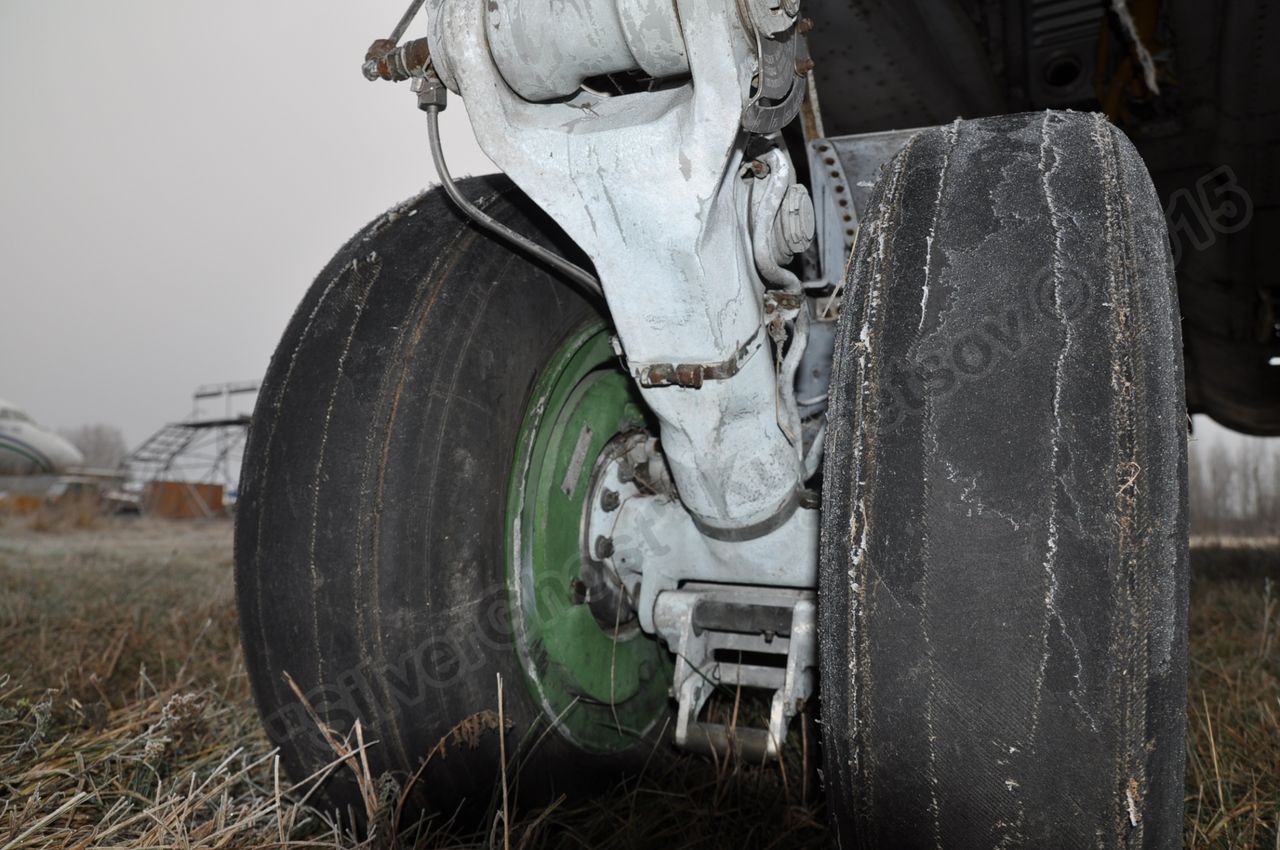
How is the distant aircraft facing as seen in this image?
to the viewer's right
